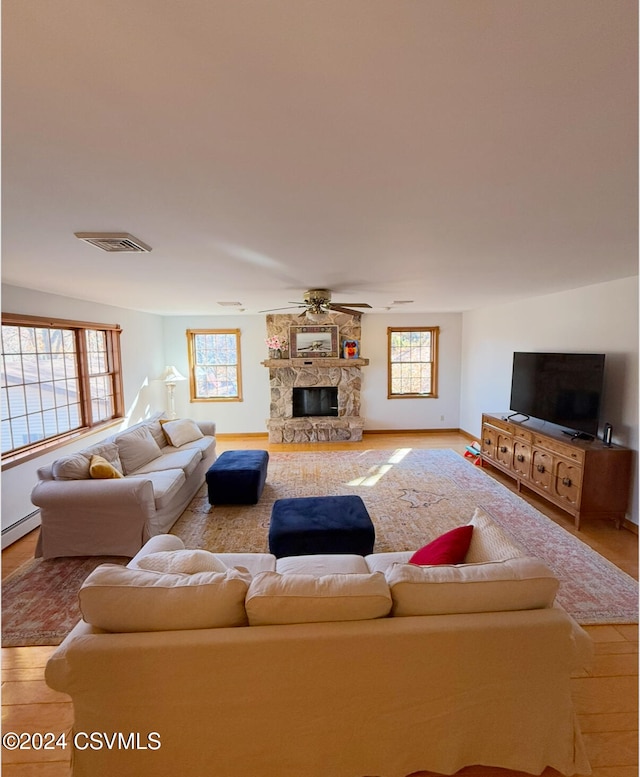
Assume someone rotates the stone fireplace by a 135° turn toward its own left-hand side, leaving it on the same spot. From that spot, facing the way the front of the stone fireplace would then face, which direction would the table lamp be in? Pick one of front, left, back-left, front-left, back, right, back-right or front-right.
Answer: back-left

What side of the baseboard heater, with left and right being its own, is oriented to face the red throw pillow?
front

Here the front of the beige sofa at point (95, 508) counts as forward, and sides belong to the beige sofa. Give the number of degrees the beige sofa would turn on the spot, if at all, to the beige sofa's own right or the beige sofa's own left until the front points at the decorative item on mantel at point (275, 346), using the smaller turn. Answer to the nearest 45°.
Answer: approximately 90° to the beige sofa's own left

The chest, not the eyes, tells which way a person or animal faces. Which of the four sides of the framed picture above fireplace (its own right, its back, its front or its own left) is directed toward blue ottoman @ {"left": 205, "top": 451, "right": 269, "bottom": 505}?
front

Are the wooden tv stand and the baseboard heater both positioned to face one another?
yes

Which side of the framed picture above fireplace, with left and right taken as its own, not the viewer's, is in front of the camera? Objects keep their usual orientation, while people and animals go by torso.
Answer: front

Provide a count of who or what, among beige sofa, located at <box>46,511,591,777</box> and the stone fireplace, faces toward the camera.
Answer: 1

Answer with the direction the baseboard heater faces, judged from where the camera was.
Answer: facing the viewer and to the right of the viewer

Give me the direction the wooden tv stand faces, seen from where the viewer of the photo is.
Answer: facing the viewer and to the left of the viewer

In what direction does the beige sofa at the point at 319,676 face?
away from the camera

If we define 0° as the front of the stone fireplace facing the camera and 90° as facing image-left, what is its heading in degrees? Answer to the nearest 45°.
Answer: approximately 0°

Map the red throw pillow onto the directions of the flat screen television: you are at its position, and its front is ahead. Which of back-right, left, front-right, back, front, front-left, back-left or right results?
front-left

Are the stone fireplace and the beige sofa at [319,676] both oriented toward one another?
yes

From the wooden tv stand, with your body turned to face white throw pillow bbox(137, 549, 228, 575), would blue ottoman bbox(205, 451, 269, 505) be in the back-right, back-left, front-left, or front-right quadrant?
front-right

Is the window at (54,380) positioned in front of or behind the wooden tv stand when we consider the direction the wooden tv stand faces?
in front

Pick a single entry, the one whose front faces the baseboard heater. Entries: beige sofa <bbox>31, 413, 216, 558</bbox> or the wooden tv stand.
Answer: the wooden tv stand

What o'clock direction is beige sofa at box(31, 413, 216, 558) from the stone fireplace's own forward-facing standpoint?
The beige sofa is roughly at 1 o'clock from the stone fireplace.

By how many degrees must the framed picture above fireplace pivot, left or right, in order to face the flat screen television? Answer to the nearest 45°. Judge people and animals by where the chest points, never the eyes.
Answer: approximately 45° to its left

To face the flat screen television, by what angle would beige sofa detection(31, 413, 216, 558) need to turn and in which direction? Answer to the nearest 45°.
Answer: approximately 45° to its left

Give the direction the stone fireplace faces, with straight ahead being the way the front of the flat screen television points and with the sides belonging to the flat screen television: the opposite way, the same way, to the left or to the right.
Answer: to the left

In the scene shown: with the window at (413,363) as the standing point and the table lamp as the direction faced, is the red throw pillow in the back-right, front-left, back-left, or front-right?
front-left
